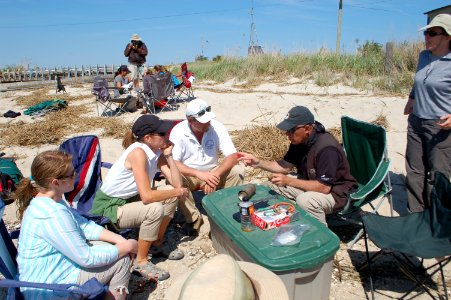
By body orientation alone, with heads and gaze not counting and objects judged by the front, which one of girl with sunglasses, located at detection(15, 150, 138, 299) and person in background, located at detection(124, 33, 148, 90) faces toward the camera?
the person in background

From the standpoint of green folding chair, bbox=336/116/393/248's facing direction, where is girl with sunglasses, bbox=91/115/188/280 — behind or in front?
in front

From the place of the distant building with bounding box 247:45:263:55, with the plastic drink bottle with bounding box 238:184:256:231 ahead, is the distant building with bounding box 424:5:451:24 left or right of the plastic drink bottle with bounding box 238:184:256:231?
left

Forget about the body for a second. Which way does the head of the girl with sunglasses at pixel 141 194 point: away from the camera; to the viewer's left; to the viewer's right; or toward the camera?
to the viewer's right

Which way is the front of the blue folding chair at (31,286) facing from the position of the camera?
facing to the right of the viewer

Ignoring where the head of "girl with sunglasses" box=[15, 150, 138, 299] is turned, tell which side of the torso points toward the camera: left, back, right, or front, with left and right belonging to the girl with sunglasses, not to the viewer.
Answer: right

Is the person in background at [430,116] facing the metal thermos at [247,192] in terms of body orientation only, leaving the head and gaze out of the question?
yes

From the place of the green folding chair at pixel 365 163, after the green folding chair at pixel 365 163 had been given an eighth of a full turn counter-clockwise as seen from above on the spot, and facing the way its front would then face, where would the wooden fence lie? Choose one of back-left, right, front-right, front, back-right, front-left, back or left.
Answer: back-right

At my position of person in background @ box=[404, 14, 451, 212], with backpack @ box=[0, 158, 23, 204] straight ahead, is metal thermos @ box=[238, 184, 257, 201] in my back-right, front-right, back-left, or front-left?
front-left

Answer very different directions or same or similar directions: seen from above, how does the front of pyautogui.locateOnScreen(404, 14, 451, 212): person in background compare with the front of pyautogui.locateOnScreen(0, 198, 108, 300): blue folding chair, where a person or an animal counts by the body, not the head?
very different directions

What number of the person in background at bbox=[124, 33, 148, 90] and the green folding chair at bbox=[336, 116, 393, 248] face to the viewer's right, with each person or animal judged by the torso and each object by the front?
0

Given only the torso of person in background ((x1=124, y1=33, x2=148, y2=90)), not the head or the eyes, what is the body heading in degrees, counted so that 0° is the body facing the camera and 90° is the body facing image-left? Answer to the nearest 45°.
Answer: approximately 0°

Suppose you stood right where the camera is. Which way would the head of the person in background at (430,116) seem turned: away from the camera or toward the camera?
toward the camera

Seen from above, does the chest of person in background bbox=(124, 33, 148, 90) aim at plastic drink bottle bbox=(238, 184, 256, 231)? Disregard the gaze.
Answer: yes

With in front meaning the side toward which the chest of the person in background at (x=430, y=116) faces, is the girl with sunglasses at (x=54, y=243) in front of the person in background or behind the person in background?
in front

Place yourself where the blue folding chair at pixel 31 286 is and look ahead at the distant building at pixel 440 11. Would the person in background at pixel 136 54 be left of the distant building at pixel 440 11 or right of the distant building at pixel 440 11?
left

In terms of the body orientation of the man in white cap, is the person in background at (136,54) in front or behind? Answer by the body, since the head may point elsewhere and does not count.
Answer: behind
